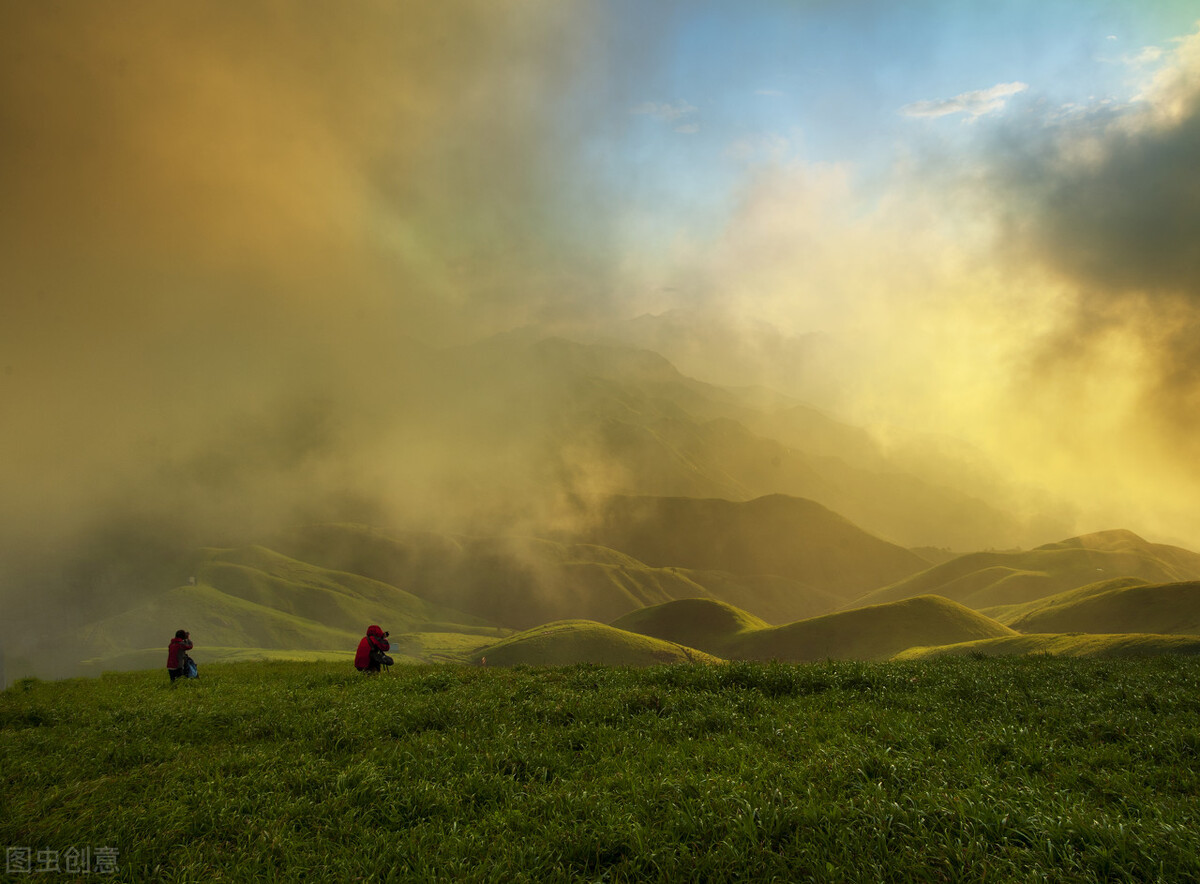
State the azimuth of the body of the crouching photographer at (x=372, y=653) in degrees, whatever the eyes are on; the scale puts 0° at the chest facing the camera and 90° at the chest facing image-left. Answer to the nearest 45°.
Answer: approximately 270°

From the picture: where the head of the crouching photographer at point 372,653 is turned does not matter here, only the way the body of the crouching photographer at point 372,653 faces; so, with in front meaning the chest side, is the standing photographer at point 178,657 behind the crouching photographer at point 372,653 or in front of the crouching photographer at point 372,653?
behind
